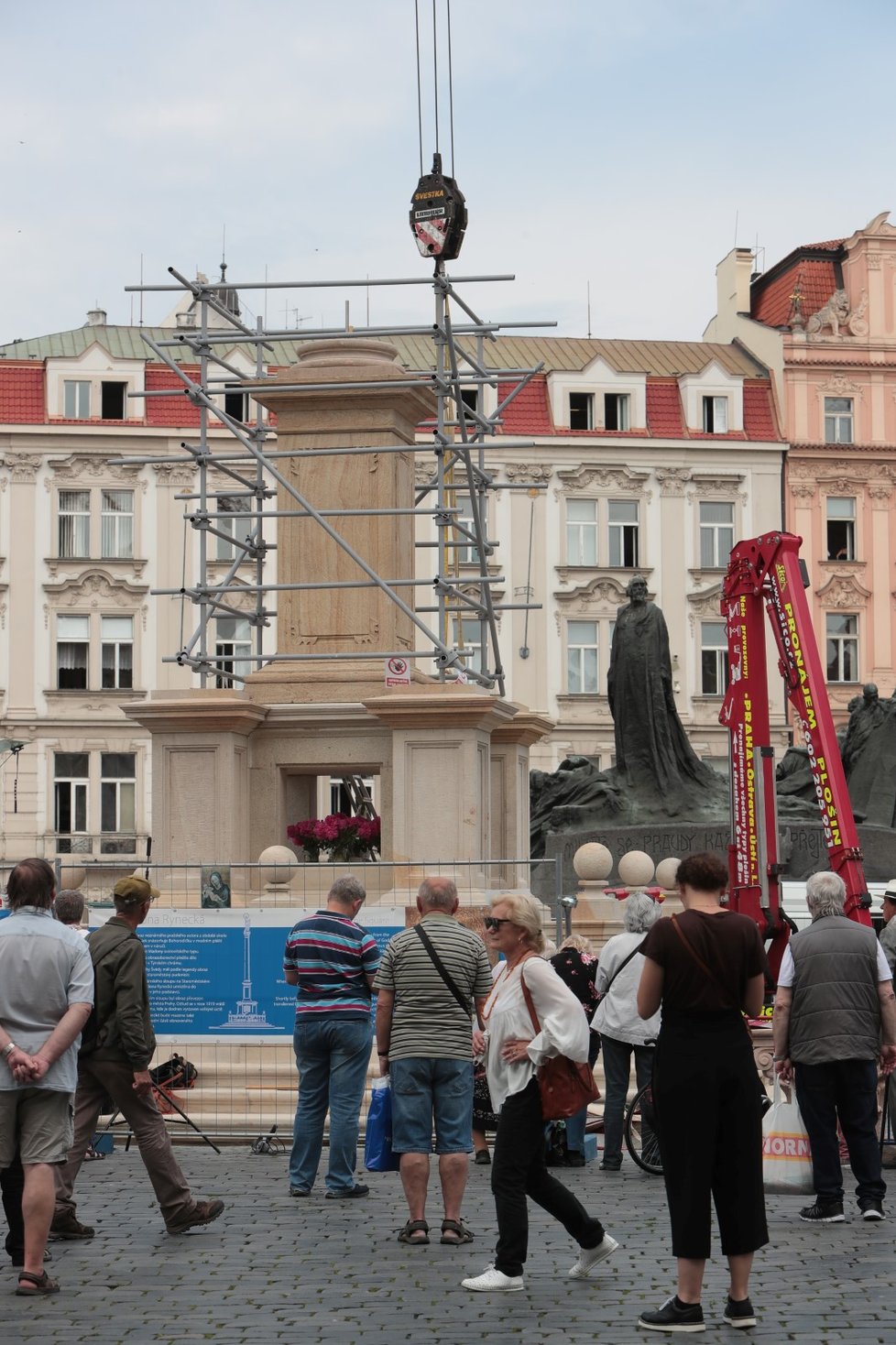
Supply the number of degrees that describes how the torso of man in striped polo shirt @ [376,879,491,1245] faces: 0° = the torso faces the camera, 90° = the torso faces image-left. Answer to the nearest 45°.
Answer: approximately 180°

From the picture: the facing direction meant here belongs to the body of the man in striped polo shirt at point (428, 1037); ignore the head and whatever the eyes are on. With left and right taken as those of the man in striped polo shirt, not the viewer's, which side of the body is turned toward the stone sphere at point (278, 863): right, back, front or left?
front

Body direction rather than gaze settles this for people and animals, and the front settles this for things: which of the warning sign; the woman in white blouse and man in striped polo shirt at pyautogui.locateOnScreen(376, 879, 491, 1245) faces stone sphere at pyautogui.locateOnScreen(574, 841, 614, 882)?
the man in striped polo shirt

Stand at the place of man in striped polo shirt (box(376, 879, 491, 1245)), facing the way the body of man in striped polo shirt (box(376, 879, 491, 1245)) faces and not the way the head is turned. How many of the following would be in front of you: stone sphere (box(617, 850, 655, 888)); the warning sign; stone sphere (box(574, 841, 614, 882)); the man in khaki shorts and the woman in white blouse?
3

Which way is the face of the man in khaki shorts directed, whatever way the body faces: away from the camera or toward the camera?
away from the camera

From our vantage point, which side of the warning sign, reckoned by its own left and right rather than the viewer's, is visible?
front

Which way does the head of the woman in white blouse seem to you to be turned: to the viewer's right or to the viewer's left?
to the viewer's left

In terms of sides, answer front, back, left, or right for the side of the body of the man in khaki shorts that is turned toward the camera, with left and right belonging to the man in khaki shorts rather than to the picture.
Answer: back
